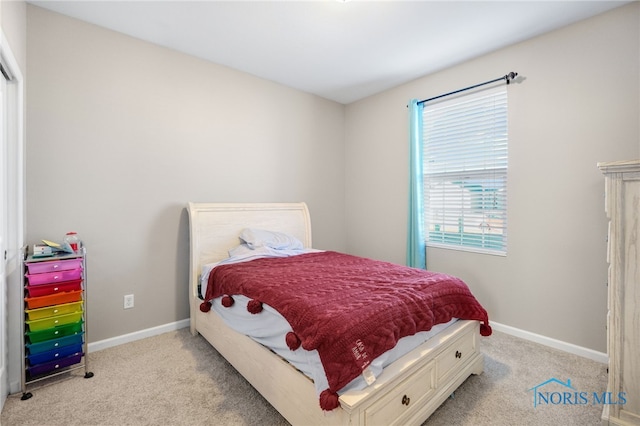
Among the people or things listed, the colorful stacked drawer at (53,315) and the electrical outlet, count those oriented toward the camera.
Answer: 2

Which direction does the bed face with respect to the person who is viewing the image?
facing the viewer and to the right of the viewer

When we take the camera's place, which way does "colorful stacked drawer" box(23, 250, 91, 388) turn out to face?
facing the viewer

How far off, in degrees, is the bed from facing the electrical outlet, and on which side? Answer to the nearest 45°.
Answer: approximately 135° to its right

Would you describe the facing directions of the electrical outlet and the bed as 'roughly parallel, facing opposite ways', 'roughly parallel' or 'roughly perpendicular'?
roughly parallel

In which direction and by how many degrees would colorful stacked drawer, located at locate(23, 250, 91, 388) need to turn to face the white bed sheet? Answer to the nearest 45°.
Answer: approximately 45° to its left

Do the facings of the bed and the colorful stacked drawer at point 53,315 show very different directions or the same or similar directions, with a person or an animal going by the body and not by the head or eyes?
same or similar directions

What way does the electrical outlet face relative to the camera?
toward the camera
